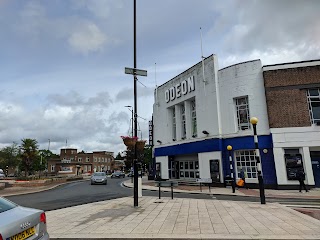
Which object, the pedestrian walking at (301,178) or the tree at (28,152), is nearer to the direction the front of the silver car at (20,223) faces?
the tree

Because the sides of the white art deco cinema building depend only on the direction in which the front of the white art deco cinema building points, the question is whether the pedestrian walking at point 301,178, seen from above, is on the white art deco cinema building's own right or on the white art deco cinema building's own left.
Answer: on the white art deco cinema building's own left

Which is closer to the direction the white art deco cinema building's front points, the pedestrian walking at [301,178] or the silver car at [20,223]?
the silver car

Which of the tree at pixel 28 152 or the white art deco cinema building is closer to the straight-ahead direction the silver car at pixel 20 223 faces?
the tree

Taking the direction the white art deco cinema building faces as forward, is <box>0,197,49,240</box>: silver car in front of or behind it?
in front

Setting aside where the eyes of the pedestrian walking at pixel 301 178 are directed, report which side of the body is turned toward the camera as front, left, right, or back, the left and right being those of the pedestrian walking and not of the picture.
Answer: left

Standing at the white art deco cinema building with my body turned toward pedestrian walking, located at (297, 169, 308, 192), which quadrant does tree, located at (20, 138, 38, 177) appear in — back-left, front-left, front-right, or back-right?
back-right

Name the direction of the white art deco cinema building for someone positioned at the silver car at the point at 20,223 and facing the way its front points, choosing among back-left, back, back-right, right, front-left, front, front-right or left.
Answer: right

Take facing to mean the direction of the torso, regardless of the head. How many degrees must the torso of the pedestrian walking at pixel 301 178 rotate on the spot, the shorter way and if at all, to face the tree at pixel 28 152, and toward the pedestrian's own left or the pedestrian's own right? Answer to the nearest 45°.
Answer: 0° — they already face it

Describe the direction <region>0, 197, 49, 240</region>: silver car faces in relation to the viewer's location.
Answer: facing away from the viewer and to the left of the viewer

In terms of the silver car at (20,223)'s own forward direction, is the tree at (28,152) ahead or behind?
ahead

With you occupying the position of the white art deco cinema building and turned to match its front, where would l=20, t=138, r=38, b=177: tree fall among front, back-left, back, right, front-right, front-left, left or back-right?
front-right

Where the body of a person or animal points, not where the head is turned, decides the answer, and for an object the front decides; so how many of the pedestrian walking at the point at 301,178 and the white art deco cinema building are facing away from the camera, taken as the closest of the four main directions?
0
